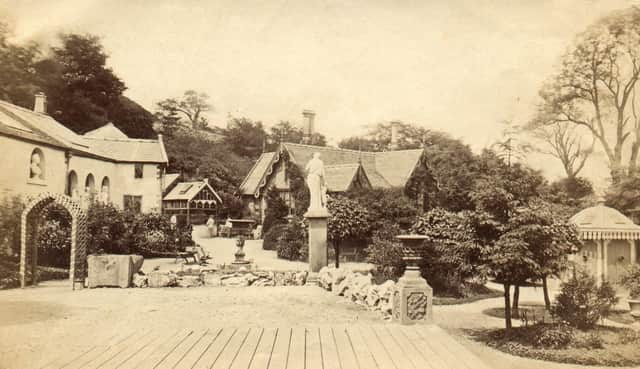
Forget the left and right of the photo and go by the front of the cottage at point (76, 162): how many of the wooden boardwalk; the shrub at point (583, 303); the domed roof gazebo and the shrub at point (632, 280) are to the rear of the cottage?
0

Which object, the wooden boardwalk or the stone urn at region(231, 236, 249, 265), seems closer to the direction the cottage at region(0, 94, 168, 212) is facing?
the wooden boardwalk

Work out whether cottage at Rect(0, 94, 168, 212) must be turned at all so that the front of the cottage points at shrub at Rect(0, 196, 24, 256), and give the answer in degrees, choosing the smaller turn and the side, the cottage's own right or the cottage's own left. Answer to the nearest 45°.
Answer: approximately 45° to the cottage's own right

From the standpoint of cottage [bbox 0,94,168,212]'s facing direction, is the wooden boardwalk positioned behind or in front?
in front

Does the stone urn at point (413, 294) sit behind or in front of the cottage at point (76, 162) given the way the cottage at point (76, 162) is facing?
in front

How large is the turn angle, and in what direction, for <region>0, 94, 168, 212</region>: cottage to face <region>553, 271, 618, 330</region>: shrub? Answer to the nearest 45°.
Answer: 0° — it already faces it

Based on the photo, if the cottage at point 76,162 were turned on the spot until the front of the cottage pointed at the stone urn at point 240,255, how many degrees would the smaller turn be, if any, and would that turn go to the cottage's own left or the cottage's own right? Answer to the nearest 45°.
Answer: approximately 90° to the cottage's own left

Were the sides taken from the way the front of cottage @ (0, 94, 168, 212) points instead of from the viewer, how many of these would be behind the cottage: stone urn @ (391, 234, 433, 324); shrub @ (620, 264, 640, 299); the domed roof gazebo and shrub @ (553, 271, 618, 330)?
0

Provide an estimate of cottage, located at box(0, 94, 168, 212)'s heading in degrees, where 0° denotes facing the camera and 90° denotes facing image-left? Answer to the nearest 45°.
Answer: approximately 315°

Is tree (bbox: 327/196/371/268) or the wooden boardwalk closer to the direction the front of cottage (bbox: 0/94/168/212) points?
the wooden boardwalk
